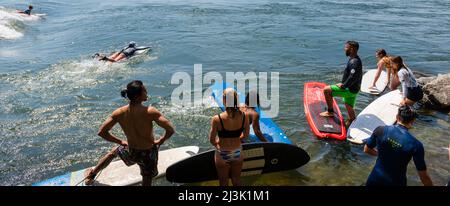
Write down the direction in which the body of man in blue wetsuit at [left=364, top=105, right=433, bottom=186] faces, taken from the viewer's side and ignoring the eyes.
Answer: away from the camera

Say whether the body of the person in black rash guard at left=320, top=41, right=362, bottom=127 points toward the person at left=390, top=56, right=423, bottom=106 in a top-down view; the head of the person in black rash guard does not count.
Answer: no

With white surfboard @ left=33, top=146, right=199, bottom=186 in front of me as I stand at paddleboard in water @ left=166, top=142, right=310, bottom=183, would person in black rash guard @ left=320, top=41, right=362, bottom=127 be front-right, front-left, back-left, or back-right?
back-right

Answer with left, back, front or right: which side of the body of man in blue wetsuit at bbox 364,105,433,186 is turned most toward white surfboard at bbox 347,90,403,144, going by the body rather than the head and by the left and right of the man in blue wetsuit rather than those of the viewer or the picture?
front

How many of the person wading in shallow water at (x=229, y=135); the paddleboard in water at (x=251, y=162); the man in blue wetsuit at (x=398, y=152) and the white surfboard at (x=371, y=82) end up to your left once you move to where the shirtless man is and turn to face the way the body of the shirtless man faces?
0

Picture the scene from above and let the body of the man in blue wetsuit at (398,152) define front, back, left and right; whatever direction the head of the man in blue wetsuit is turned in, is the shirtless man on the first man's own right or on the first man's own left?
on the first man's own left

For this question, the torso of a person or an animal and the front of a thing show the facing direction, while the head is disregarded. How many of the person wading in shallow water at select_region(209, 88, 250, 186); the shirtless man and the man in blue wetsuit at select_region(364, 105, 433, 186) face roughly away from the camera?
3

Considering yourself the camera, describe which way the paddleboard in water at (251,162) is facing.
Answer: facing to the right of the viewer

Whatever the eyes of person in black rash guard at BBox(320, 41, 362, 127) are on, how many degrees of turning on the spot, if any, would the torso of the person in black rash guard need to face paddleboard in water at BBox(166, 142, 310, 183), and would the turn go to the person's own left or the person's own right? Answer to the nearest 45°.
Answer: approximately 45° to the person's own left

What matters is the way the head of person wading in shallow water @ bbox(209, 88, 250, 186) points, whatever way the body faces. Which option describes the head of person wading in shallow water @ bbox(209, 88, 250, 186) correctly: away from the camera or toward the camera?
away from the camera

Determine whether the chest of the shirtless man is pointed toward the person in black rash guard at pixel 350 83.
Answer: no

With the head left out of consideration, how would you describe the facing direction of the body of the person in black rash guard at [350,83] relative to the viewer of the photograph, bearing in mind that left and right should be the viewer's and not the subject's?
facing to the left of the viewer

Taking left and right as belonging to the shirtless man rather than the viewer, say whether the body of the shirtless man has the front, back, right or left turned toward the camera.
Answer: back
